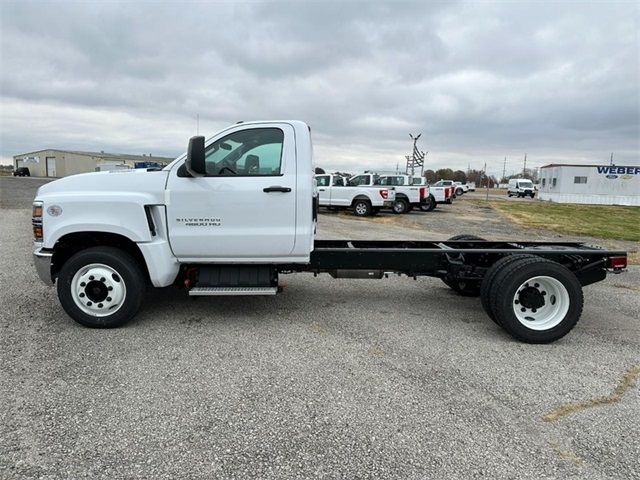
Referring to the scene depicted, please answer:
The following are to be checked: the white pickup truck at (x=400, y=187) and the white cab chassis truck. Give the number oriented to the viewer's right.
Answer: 0

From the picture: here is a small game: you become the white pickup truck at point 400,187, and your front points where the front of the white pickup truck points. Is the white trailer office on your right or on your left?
on your right

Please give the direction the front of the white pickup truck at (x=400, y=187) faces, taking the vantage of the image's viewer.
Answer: facing away from the viewer and to the left of the viewer

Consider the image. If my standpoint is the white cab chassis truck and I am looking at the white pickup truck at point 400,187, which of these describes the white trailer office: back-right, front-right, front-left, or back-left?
front-right

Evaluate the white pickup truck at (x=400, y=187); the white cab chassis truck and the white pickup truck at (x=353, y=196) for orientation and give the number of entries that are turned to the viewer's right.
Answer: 0

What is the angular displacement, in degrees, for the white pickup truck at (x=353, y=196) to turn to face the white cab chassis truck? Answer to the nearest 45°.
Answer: approximately 135° to its left

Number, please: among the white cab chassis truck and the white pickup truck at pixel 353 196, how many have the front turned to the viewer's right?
0

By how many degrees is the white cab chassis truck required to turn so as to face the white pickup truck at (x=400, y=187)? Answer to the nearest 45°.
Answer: approximately 90° to its right

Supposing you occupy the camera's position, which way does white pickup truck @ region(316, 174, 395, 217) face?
facing away from the viewer and to the left of the viewer

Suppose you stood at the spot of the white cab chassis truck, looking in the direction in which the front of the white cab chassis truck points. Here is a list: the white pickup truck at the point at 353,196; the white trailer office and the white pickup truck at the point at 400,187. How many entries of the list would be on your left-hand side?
0

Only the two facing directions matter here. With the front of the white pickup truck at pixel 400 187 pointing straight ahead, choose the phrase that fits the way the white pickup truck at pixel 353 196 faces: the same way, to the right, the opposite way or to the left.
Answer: the same way

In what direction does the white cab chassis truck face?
to the viewer's left

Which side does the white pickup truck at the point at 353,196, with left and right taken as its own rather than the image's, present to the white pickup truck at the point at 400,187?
right

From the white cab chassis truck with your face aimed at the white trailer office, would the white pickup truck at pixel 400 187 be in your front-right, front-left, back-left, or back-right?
front-left
